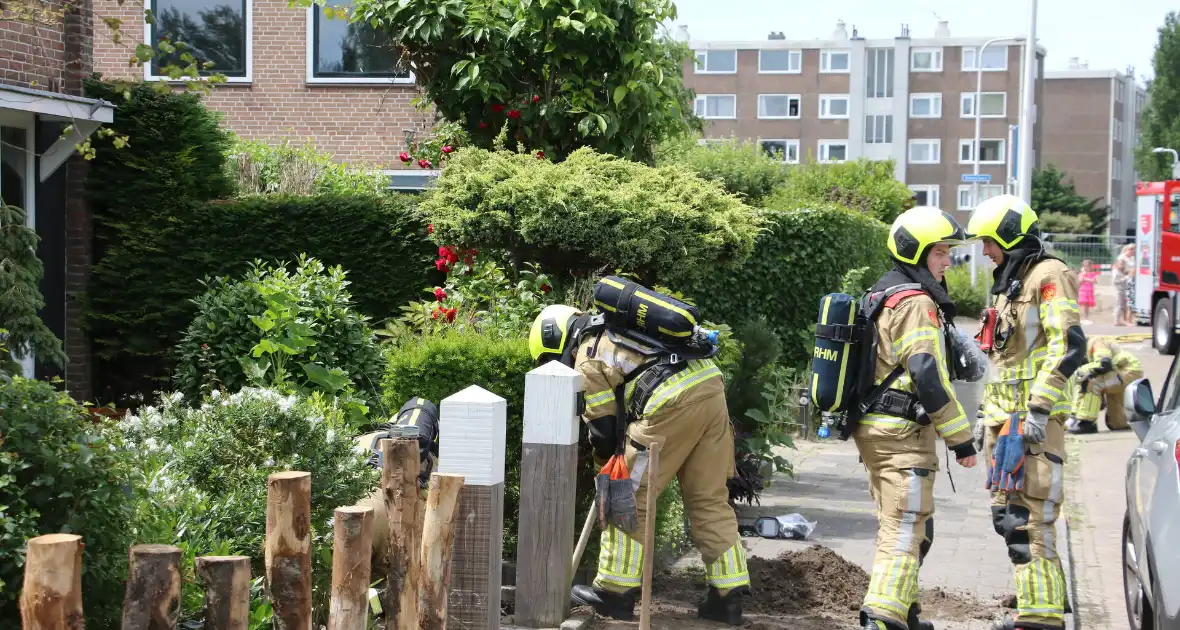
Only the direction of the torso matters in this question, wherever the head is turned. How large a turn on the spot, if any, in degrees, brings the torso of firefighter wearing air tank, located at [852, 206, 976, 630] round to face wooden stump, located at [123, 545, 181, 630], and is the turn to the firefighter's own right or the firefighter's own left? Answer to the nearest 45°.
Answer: approximately 135° to the firefighter's own right

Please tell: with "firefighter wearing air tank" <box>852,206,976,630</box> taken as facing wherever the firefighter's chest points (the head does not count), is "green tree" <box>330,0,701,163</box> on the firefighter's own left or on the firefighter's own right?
on the firefighter's own left

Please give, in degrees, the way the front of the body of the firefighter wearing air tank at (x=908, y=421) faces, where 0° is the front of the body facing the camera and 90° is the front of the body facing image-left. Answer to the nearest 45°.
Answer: approximately 270°

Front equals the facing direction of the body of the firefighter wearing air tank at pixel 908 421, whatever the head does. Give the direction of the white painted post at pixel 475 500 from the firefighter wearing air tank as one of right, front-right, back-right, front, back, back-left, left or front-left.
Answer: back-right

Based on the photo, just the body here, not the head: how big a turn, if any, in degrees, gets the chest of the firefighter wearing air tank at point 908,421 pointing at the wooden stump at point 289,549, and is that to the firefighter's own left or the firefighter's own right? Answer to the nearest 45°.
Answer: approximately 135° to the firefighter's own right

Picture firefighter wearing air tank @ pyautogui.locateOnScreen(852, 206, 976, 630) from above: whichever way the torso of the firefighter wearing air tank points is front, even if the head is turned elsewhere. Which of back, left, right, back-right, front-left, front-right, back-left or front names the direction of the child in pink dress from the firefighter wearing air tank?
left

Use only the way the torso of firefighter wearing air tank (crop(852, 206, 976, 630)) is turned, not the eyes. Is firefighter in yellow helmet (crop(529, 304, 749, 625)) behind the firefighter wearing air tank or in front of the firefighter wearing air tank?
behind

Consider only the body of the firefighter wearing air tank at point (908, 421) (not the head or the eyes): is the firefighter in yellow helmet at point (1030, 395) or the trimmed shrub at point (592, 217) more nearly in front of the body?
the firefighter in yellow helmet

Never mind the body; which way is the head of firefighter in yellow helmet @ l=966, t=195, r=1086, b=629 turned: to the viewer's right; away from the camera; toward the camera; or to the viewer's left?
to the viewer's left

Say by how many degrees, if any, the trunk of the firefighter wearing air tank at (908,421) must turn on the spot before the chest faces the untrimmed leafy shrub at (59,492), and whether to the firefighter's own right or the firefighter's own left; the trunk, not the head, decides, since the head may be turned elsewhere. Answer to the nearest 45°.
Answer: approximately 135° to the firefighter's own right

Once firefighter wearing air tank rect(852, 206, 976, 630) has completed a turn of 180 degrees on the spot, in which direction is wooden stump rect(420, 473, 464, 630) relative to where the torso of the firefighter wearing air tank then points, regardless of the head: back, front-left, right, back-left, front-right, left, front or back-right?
front-left

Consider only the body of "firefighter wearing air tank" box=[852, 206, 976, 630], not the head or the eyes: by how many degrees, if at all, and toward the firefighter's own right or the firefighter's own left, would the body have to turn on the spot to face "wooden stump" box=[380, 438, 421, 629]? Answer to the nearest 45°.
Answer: approximately 135° to the firefighter's own right

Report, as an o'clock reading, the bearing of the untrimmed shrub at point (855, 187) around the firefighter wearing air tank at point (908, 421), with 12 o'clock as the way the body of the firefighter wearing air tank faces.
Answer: The untrimmed shrub is roughly at 9 o'clock from the firefighter wearing air tank.

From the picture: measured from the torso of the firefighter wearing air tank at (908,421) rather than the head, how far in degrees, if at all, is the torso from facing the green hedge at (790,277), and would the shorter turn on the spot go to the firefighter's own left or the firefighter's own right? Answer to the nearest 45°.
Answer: approximately 90° to the firefighter's own left
